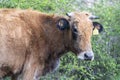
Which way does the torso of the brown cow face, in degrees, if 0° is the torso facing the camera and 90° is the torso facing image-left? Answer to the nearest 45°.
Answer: approximately 270°
